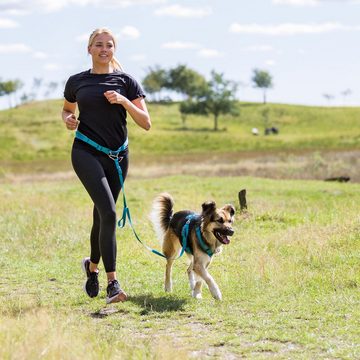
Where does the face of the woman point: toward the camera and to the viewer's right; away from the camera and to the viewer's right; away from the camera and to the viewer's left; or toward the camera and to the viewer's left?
toward the camera and to the viewer's right
